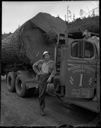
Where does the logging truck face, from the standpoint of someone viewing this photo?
facing the viewer and to the right of the viewer
